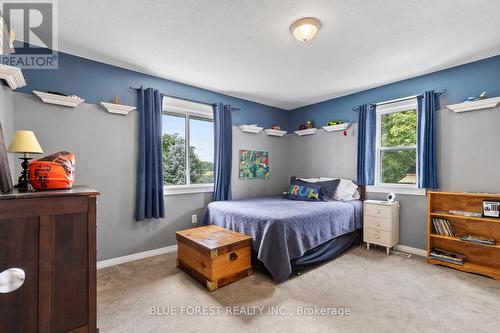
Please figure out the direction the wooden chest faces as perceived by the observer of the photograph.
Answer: facing the viewer and to the left of the viewer

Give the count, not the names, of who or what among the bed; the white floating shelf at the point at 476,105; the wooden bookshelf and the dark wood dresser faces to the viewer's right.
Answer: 1

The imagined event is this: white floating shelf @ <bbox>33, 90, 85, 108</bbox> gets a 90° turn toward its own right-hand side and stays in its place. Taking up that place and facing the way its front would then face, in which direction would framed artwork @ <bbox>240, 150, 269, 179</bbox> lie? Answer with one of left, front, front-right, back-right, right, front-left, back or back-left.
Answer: back-left

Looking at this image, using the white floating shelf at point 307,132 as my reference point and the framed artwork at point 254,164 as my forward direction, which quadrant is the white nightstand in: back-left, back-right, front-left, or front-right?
back-left

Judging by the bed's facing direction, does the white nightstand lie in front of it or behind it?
behind

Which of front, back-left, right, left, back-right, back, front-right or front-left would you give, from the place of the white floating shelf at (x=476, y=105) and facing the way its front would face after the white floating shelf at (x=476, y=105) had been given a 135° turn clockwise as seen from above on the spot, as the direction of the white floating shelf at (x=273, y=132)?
left

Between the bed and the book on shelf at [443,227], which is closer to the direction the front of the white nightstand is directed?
the bed

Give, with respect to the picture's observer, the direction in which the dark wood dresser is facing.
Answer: facing to the right of the viewer

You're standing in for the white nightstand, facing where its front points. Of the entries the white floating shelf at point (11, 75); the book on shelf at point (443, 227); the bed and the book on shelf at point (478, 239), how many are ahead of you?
2
